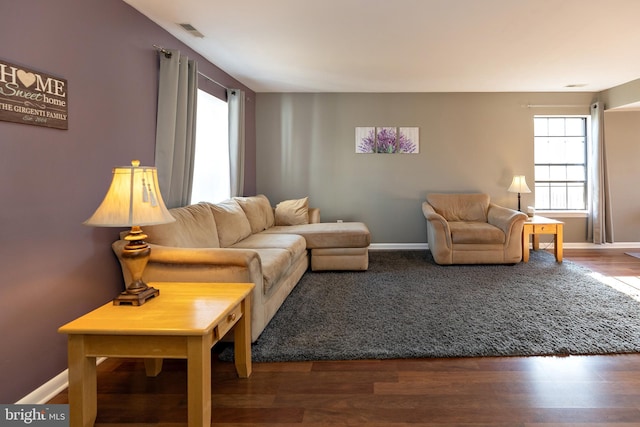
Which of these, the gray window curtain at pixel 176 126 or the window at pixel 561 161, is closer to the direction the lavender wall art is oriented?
the gray window curtain

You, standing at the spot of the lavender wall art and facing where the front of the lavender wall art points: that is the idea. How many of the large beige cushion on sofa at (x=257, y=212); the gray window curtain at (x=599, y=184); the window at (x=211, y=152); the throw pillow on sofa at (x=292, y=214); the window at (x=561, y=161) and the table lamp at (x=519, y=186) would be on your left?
3

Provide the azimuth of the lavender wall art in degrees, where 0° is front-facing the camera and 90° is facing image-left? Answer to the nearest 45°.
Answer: approximately 0°

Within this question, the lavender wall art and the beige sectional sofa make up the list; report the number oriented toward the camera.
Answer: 1

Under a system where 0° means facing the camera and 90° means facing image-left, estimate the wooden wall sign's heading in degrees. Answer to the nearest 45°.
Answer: approximately 315°

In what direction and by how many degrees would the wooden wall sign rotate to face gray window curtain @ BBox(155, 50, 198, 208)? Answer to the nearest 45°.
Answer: approximately 90° to its left

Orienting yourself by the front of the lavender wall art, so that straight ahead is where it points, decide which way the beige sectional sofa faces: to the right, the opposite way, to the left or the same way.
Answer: to the left

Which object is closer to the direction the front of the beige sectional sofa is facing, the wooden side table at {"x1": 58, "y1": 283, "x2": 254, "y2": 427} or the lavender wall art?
the lavender wall art

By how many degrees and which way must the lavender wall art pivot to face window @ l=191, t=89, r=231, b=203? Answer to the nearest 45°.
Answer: approximately 45° to its right

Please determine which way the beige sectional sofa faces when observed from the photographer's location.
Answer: facing to the right of the viewer
